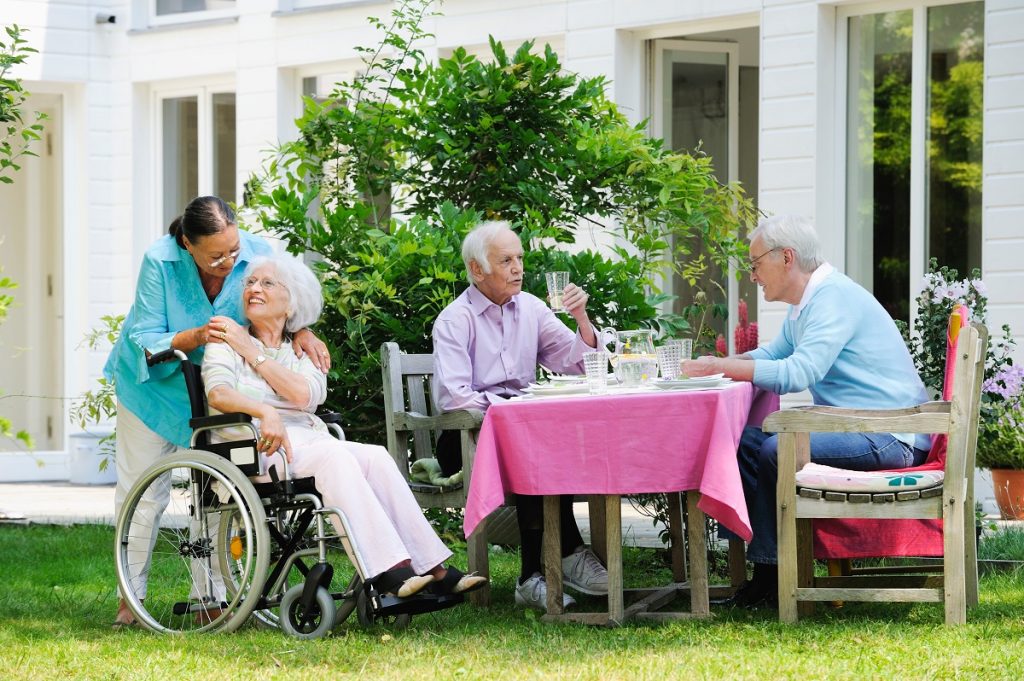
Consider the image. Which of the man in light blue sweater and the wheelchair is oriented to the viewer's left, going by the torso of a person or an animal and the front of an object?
the man in light blue sweater

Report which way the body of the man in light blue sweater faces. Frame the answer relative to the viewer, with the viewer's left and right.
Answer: facing to the left of the viewer

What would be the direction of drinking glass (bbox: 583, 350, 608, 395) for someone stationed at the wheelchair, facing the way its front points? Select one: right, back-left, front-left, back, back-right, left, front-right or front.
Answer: front-left

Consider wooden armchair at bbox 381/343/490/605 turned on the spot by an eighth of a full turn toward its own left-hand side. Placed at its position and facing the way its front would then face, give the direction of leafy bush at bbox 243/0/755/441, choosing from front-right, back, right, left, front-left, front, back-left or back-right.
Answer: left

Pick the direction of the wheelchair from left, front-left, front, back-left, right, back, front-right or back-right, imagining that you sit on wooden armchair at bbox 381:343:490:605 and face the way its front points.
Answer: right

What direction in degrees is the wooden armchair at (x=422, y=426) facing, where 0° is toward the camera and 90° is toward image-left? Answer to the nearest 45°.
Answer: approximately 315°

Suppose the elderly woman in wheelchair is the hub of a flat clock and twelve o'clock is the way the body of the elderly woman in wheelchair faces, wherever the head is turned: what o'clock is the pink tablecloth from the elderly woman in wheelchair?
The pink tablecloth is roughly at 11 o'clock from the elderly woman in wheelchair.

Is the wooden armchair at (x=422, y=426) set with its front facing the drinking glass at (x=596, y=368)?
yes

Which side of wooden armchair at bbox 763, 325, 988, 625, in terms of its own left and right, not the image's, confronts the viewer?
left

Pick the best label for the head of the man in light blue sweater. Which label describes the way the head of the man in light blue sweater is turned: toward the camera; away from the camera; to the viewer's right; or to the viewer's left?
to the viewer's left

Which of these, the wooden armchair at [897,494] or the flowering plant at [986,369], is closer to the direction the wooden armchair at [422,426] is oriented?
the wooden armchair
